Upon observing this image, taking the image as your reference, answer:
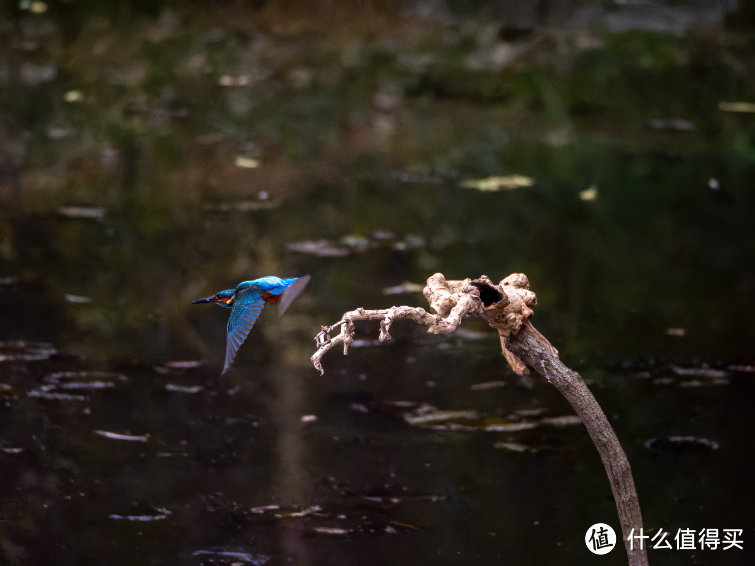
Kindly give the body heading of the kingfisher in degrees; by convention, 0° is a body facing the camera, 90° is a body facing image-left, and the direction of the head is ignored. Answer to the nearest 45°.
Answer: approximately 90°
